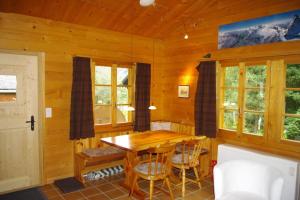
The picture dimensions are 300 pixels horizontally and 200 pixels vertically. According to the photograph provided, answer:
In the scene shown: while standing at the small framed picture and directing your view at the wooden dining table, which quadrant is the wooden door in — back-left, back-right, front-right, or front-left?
front-right

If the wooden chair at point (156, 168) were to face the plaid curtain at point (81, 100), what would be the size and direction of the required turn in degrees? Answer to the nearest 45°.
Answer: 0° — it already faces it

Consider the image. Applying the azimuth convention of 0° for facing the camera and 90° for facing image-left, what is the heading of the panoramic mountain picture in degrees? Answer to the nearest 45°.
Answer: approximately 45°

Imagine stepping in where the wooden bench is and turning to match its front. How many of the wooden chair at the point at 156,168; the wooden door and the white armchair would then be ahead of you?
2

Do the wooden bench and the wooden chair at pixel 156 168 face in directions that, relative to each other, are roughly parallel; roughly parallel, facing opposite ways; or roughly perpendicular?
roughly parallel, facing opposite ways

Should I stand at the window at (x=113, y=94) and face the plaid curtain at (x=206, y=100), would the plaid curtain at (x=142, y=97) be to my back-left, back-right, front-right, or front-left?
front-left

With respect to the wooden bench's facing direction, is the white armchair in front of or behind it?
in front

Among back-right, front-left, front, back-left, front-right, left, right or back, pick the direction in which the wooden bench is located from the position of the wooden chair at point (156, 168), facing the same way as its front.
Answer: front

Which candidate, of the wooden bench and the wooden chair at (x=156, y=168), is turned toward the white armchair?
the wooden bench

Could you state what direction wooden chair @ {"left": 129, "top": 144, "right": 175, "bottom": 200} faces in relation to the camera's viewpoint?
facing away from the viewer and to the left of the viewer

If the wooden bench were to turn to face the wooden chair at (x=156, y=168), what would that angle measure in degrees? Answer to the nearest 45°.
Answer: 0° — it already faces it

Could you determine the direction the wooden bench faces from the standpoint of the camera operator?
facing the viewer and to the right of the viewer

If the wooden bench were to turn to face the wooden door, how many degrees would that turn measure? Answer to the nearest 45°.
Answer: approximately 135° to its right

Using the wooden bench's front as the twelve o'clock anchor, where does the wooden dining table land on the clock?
The wooden dining table is roughly at 12 o'clock from the wooden bench.

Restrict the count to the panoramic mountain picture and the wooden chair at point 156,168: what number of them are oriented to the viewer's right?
0
